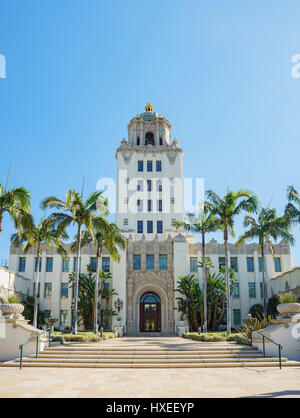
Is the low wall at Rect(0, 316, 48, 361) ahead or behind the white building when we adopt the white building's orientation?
ahead

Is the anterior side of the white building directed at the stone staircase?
yes

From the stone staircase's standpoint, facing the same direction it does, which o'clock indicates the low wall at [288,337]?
The low wall is roughly at 9 o'clock from the stone staircase.

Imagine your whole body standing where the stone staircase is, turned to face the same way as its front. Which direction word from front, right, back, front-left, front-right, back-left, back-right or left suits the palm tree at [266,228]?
back-left

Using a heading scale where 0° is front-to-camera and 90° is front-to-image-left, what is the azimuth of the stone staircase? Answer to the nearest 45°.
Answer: approximately 0°

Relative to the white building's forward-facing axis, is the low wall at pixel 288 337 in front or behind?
in front

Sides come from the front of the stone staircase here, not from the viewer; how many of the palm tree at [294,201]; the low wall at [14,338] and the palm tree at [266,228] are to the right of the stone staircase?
1

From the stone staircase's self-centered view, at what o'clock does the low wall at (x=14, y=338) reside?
The low wall is roughly at 3 o'clock from the stone staircase.

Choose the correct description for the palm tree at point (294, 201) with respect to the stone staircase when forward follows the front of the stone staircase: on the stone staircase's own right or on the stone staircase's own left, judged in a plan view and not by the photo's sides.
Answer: on the stone staircase's own left

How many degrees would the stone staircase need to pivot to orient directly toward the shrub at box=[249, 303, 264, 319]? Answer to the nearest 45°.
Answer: approximately 135° to its left

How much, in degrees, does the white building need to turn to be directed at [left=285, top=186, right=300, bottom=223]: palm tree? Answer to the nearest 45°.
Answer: approximately 45° to its left

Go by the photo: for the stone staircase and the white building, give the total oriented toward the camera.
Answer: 2

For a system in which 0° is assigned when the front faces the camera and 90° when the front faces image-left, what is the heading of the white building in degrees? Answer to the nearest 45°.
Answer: approximately 0°
